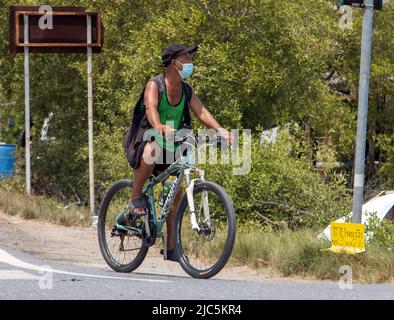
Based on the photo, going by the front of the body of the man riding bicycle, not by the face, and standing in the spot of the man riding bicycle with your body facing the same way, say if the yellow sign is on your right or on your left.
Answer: on your left

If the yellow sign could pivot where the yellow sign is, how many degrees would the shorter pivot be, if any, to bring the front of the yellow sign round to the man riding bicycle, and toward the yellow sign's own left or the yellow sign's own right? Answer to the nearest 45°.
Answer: approximately 45° to the yellow sign's own right

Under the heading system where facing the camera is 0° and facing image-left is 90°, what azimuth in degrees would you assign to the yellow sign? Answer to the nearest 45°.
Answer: approximately 0°

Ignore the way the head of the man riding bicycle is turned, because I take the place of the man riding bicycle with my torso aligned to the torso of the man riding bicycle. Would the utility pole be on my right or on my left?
on my left

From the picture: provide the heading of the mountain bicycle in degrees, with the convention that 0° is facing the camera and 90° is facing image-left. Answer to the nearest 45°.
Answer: approximately 315°

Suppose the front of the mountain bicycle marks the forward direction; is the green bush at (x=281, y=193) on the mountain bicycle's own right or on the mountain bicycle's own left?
on the mountain bicycle's own left

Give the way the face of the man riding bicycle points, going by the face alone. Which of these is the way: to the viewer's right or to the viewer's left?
to the viewer's right

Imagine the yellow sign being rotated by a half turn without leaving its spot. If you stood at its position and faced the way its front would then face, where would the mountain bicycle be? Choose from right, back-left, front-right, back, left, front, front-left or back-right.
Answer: back-left
